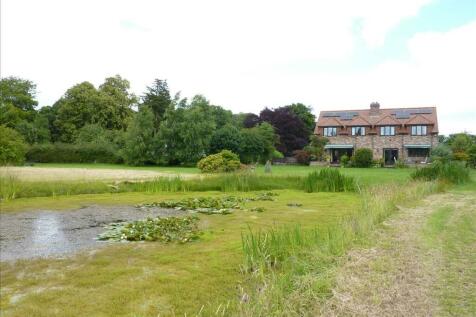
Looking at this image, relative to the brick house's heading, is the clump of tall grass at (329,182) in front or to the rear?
in front

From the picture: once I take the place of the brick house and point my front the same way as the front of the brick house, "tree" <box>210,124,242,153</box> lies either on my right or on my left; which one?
on my right

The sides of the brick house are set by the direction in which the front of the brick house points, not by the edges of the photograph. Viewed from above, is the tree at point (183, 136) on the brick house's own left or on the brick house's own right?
on the brick house's own right

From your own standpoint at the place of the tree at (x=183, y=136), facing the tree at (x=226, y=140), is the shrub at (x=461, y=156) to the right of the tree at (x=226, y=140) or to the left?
right

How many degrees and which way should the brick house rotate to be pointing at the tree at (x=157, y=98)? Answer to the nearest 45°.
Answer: approximately 90° to its right

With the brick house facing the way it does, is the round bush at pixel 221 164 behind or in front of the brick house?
in front

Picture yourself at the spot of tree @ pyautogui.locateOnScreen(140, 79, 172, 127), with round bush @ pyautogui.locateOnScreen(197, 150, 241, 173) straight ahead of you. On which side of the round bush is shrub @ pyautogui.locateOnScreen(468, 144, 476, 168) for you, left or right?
left

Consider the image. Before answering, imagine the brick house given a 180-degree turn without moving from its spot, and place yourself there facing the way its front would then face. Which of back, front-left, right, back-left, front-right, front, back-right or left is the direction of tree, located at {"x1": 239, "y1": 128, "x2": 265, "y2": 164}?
back-left

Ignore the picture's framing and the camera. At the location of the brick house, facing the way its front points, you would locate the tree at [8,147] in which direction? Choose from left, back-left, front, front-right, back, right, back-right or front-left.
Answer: front-right

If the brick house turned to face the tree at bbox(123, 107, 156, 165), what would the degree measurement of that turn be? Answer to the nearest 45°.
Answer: approximately 45° to its right

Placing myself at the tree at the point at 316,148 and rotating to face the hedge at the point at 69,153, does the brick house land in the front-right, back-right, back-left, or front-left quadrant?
back-right

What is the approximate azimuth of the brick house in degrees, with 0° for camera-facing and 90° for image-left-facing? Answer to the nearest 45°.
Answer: approximately 0°

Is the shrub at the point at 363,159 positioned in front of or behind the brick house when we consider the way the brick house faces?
in front
